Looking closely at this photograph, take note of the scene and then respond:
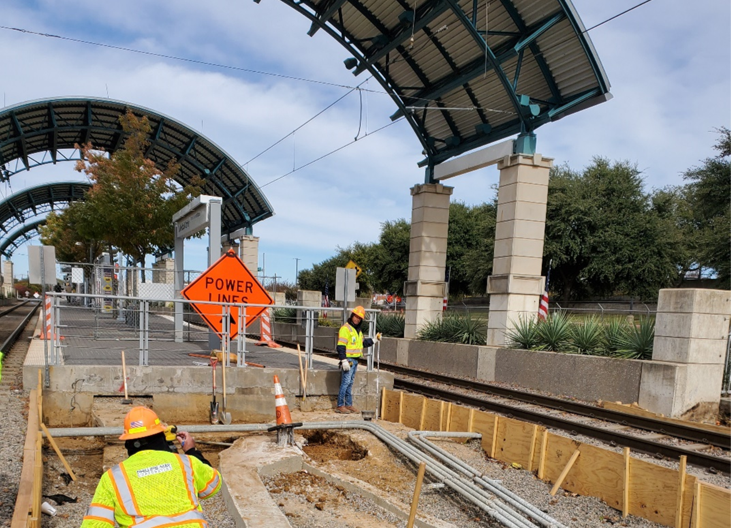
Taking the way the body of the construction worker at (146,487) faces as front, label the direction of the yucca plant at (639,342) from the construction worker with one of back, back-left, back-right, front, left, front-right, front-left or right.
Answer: front-right

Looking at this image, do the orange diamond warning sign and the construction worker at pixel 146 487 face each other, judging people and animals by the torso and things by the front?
yes

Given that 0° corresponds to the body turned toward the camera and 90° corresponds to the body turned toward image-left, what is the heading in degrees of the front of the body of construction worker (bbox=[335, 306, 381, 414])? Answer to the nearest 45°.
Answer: approximately 315°

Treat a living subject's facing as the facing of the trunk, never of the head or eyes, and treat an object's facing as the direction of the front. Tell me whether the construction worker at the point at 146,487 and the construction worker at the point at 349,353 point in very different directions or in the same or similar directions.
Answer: very different directions

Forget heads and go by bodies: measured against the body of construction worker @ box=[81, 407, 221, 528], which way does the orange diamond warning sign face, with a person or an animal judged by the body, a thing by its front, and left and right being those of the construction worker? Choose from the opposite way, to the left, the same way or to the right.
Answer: the opposite way

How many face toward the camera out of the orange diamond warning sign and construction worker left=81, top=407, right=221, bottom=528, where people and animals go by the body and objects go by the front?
1

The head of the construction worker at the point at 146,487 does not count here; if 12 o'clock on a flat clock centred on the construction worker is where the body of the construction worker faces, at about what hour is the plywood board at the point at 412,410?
The plywood board is roughly at 1 o'clock from the construction worker.

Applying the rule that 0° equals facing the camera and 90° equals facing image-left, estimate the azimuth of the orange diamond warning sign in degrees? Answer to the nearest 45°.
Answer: approximately 0°

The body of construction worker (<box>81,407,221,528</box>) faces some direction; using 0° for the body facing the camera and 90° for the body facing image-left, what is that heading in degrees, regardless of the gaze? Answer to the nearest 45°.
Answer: approximately 180°

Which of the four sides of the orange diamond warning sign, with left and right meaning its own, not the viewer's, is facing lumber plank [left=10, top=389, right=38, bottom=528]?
front

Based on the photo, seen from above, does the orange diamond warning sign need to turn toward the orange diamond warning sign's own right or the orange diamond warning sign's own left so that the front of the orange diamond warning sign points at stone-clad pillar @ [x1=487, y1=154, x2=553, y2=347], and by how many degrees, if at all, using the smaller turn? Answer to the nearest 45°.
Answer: approximately 90° to the orange diamond warning sign's own left

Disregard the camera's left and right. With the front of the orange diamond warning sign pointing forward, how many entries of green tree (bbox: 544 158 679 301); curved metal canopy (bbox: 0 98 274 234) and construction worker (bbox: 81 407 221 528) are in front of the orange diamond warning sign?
1

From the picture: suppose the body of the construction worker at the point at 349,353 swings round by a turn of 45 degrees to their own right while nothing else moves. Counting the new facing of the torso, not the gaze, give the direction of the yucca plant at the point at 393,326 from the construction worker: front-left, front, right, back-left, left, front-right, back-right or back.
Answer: back

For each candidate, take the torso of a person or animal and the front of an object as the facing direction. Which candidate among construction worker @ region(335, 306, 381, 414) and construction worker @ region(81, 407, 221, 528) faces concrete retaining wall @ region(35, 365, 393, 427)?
construction worker @ region(81, 407, 221, 528)

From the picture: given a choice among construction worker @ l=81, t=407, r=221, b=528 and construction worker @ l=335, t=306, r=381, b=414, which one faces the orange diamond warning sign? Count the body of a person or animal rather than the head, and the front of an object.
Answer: construction worker @ l=81, t=407, r=221, b=528

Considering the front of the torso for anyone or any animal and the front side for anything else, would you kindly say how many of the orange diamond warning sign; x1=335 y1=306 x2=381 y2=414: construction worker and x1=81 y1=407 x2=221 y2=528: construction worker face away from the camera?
1

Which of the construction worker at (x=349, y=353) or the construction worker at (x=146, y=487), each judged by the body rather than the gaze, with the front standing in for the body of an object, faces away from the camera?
the construction worker at (x=146, y=487)

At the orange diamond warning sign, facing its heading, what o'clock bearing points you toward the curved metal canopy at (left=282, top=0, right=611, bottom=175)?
The curved metal canopy is roughly at 8 o'clock from the orange diamond warning sign.

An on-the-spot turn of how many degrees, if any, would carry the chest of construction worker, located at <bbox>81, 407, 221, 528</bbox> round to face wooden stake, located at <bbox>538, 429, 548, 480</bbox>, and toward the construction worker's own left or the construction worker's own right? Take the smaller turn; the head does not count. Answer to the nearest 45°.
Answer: approximately 45° to the construction worker's own right

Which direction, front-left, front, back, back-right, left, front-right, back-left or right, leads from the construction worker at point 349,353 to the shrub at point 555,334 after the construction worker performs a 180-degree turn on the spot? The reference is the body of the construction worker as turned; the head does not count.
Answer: right
